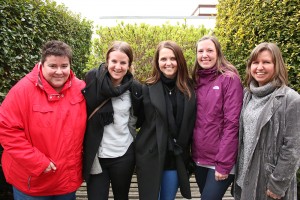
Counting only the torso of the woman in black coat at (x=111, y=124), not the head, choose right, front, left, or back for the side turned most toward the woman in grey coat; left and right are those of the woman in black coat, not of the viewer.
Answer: left

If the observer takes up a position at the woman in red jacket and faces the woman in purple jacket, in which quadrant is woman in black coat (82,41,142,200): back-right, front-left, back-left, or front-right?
front-left

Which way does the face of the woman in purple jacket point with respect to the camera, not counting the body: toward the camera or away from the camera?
toward the camera

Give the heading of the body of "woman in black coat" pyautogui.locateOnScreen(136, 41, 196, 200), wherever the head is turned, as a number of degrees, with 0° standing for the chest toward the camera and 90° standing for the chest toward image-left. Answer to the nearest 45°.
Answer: approximately 0°

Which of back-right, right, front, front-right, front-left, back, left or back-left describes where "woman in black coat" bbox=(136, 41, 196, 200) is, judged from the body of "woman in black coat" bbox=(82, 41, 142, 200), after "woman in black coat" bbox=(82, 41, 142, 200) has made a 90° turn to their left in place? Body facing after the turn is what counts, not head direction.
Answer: front

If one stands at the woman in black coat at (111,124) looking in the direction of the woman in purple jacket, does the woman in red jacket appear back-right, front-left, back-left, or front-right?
back-right

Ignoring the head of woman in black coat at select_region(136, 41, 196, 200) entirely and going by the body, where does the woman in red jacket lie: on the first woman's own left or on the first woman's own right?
on the first woman's own right

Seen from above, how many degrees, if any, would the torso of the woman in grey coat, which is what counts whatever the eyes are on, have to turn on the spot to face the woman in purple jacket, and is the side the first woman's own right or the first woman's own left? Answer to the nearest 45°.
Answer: approximately 45° to the first woman's own right

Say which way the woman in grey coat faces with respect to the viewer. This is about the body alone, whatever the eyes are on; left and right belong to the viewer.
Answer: facing the viewer and to the left of the viewer

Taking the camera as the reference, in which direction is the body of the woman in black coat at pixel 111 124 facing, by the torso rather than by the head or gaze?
toward the camera

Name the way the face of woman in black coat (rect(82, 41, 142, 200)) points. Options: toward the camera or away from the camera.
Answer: toward the camera
